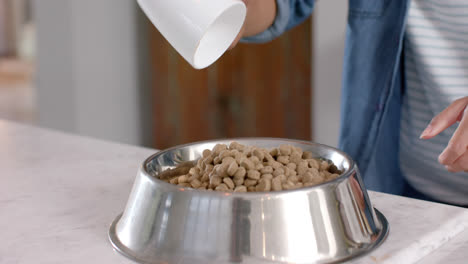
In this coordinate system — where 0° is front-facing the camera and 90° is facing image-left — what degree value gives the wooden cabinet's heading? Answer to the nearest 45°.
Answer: approximately 0°

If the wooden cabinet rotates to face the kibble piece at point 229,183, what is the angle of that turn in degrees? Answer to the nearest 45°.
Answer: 0° — it already faces it

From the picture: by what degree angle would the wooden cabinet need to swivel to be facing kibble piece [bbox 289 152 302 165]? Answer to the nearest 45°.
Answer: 0° — it already faces it

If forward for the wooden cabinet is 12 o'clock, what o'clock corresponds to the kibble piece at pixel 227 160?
The kibble piece is roughly at 12 o'clock from the wooden cabinet.

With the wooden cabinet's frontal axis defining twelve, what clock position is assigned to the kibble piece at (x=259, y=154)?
The kibble piece is roughly at 12 o'clock from the wooden cabinet.

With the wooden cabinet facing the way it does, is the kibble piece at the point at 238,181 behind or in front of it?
in front

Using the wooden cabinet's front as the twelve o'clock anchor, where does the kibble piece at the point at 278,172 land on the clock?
The kibble piece is roughly at 12 o'clock from the wooden cabinet.

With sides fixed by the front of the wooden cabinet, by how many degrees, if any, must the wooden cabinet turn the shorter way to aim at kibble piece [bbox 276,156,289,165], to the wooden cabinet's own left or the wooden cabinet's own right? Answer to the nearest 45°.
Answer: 0° — it already faces it

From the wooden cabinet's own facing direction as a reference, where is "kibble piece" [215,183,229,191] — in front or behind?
in front

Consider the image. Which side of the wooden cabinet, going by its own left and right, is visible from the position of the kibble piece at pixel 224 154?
front

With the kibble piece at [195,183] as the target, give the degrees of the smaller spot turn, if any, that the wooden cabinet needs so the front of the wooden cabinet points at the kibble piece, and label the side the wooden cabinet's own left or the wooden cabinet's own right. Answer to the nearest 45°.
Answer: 0° — it already faces it

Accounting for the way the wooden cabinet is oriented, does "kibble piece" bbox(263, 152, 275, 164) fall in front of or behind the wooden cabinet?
in front

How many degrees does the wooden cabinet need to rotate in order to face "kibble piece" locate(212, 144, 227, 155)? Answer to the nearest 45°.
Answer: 0° — it already faces it

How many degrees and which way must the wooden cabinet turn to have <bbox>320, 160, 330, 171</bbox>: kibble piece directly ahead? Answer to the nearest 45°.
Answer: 0° — it already faces it

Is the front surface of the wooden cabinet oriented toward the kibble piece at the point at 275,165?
yes
